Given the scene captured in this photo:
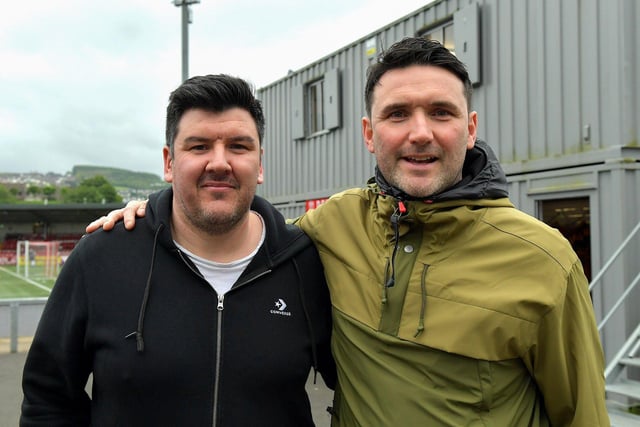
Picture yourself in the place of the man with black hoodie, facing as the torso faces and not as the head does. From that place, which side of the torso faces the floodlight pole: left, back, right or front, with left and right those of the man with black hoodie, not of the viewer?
back

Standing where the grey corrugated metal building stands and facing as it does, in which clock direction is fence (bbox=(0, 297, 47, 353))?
The fence is roughly at 2 o'clock from the grey corrugated metal building.

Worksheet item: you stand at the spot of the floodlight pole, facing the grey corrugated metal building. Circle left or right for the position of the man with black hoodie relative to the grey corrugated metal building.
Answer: right

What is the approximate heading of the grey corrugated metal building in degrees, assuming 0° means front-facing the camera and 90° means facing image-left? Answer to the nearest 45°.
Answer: approximately 45°

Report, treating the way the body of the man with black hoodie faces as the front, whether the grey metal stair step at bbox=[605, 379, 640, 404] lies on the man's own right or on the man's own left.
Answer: on the man's own left

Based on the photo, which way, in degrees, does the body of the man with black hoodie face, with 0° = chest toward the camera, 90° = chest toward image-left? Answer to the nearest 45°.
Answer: approximately 0°

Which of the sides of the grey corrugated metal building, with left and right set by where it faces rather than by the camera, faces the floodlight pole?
right

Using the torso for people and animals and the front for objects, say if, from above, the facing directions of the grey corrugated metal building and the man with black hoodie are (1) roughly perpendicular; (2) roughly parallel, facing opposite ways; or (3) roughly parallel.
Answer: roughly perpendicular

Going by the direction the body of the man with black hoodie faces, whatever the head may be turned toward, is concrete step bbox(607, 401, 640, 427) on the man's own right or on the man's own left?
on the man's own left

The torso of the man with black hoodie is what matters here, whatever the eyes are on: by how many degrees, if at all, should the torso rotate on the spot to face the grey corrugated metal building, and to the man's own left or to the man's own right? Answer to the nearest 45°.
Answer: approximately 135° to the man's own left
